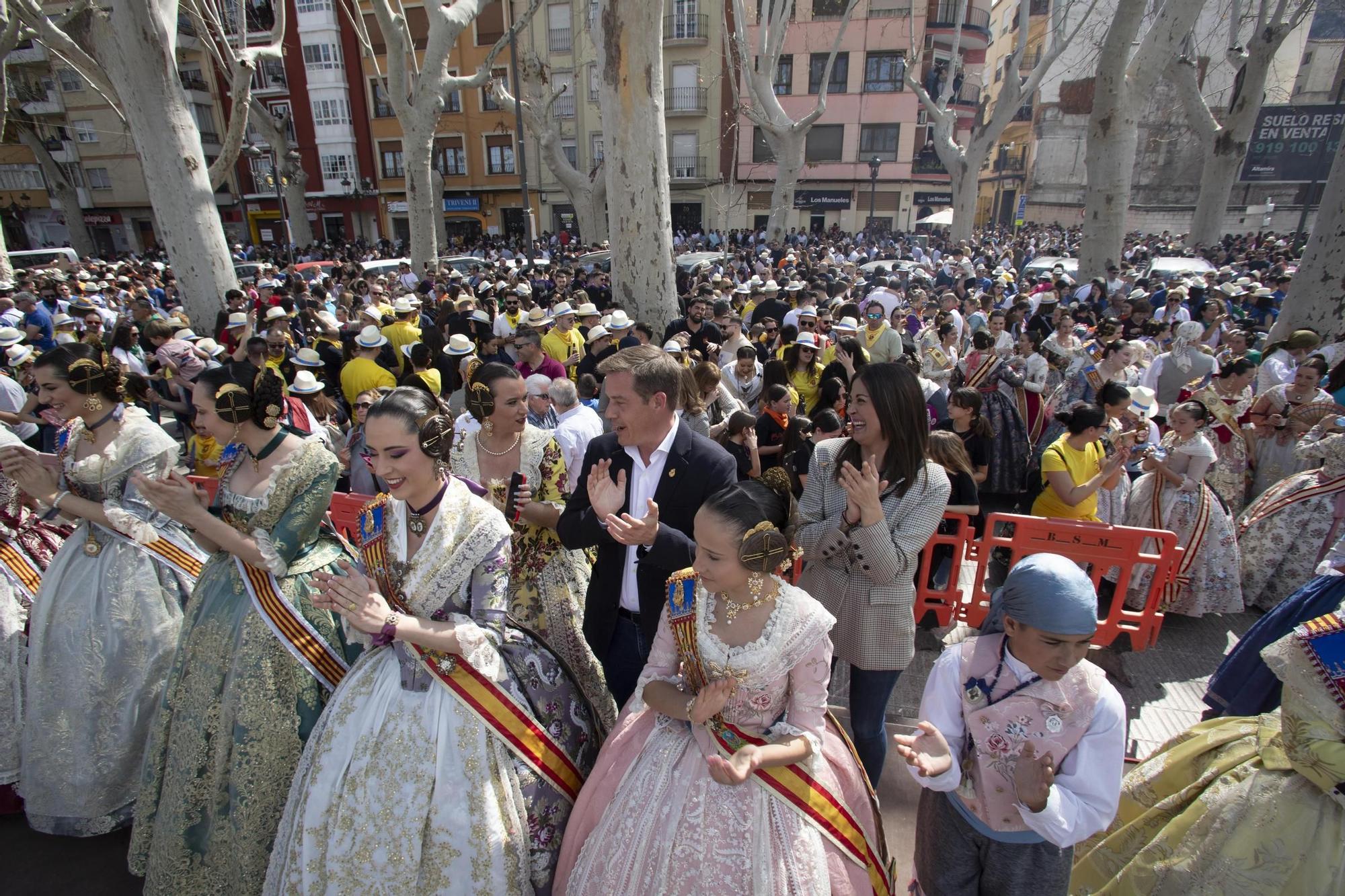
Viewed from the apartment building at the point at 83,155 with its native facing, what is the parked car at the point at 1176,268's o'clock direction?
The parked car is roughly at 11 o'clock from the apartment building.

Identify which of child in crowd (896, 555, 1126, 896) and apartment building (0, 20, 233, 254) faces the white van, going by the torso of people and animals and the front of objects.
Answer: the apartment building

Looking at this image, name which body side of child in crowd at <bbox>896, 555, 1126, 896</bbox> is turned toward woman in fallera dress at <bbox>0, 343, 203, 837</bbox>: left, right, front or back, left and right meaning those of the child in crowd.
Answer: right

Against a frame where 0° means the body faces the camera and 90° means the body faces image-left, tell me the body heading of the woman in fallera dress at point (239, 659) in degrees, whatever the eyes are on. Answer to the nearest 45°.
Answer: approximately 45°

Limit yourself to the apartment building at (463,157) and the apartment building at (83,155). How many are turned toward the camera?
2

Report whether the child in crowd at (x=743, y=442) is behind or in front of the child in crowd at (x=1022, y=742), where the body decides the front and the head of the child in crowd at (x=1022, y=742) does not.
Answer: behind

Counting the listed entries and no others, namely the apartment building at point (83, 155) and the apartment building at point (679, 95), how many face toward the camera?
2

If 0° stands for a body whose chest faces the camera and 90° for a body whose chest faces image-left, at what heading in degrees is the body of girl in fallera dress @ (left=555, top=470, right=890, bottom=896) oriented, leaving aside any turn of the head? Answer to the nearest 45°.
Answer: approximately 45°

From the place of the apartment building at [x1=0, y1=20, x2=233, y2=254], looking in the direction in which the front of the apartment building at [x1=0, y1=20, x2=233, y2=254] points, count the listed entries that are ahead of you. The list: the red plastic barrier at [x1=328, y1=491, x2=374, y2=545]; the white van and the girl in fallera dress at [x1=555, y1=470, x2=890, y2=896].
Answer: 3

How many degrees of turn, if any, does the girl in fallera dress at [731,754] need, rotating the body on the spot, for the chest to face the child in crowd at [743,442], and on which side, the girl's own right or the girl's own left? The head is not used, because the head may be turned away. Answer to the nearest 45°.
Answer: approximately 135° to the girl's own right

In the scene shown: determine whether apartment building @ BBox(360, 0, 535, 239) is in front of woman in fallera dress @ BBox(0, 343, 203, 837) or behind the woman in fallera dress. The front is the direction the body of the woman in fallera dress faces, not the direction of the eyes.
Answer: behind
